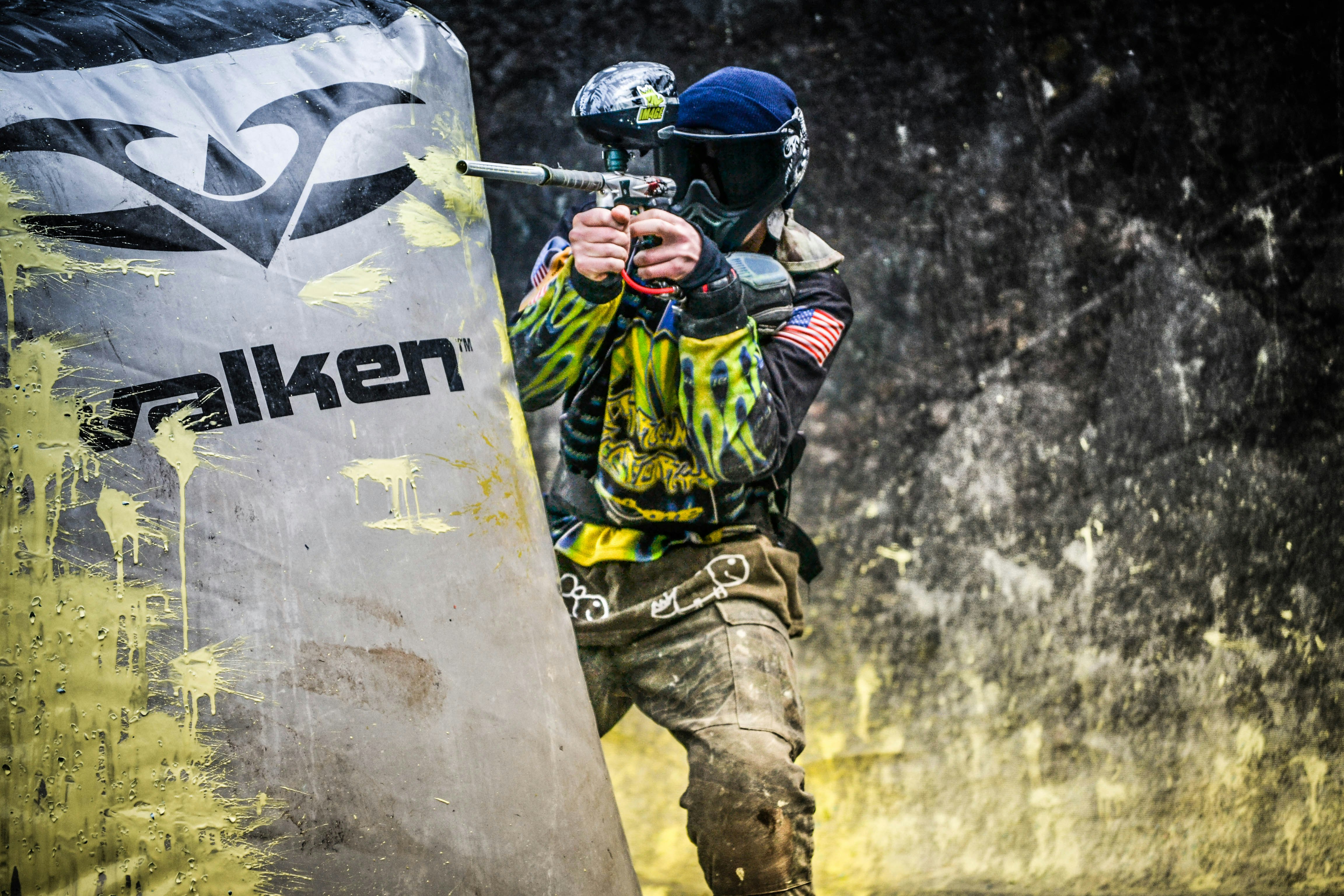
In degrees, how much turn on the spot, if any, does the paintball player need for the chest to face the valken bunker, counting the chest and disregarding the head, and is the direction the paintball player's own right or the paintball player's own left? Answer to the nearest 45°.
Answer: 0° — they already face it

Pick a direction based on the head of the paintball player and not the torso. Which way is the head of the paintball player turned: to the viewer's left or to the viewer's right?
to the viewer's left

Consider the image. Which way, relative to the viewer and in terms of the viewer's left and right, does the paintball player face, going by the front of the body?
facing the viewer and to the left of the viewer
